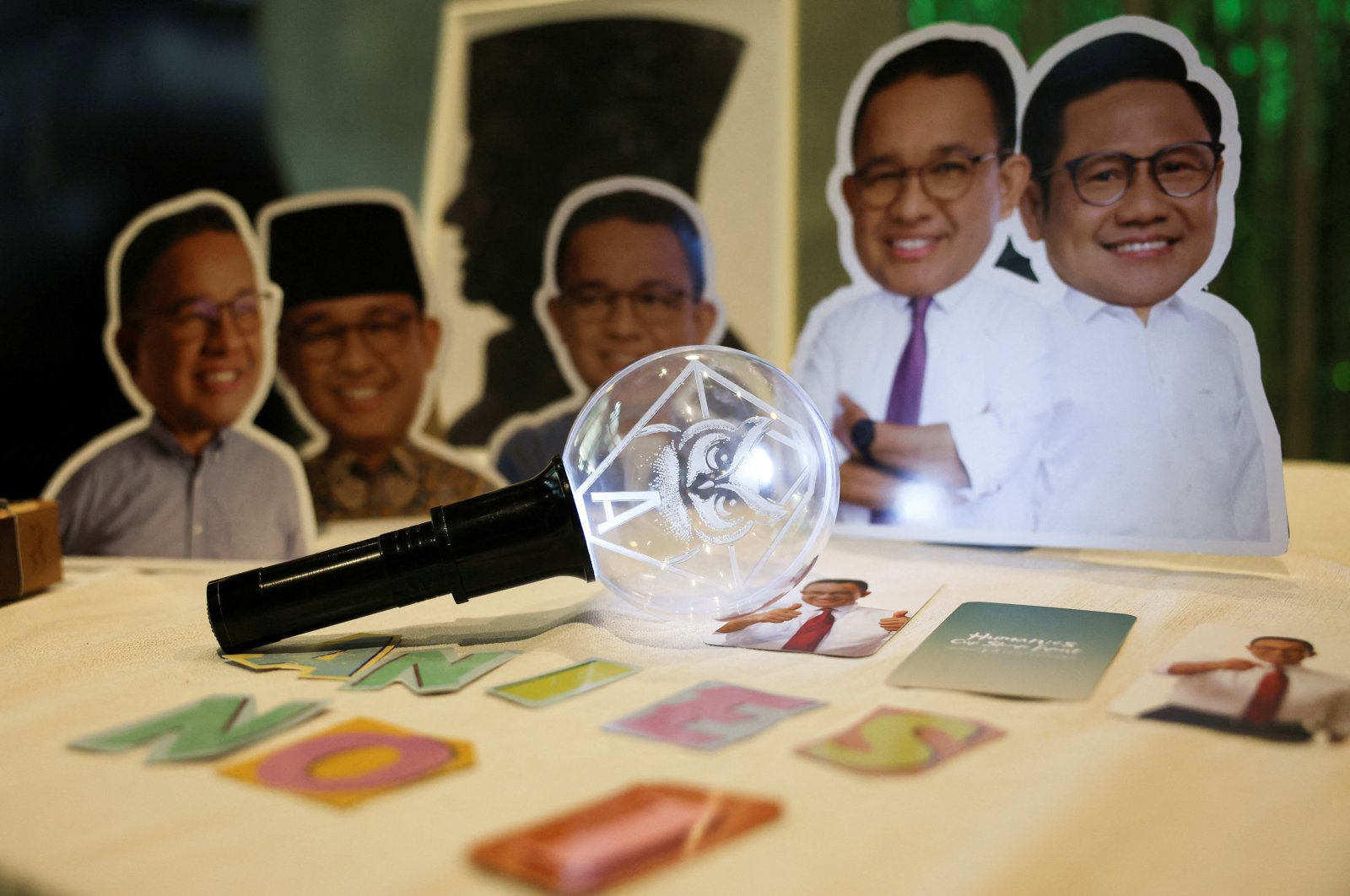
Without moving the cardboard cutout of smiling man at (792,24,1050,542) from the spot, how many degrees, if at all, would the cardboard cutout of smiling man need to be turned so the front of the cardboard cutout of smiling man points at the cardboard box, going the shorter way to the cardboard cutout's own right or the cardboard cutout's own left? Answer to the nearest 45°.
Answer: approximately 90° to the cardboard cutout's own right

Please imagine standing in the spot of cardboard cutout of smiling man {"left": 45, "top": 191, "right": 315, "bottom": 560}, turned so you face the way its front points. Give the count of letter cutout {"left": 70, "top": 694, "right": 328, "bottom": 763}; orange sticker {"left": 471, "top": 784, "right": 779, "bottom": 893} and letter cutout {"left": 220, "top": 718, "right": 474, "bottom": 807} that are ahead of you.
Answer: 3

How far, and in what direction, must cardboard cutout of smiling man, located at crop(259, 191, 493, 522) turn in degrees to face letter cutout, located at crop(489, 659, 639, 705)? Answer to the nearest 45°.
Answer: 0° — it already faces it

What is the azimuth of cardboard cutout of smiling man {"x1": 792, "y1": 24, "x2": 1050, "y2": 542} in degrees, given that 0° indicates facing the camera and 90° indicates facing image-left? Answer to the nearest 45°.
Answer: approximately 0°

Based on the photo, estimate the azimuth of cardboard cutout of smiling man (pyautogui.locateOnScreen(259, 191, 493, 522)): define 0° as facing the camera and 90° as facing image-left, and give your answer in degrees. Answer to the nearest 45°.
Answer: approximately 0°

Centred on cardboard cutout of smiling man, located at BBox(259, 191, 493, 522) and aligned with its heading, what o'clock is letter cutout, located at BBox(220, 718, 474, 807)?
The letter cutout is roughly at 12 o'clock from the cardboard cutout of smiling man.

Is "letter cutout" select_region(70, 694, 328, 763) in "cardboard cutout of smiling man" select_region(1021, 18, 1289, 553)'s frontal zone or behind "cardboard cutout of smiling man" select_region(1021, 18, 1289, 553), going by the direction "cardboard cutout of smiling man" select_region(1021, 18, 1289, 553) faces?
frontal zone

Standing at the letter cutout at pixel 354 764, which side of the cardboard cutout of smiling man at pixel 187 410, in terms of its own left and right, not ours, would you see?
front
